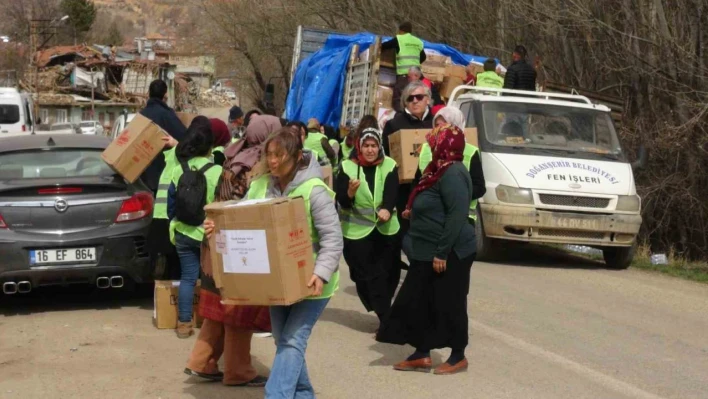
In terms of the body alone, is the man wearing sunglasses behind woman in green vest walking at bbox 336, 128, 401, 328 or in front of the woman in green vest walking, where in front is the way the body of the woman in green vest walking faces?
behind

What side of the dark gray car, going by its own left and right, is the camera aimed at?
back

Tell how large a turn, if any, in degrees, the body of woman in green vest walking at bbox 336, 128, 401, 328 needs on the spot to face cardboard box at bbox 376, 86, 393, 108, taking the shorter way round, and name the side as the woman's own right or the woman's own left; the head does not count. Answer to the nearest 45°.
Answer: approximately 180°

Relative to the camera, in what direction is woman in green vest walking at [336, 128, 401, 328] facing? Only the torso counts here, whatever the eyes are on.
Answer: toward the camera

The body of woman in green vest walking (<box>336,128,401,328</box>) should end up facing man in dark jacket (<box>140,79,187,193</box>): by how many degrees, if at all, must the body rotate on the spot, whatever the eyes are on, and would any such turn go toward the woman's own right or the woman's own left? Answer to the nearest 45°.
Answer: approximately 135° to the woman's own right

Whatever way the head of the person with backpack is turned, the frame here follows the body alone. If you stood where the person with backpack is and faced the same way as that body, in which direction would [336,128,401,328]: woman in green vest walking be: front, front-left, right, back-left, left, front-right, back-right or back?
front-right

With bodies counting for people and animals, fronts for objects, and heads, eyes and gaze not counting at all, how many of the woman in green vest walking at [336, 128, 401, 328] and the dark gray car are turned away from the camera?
1

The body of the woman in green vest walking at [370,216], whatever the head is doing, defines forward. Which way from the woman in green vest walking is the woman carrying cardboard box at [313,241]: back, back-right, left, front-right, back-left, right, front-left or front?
front
